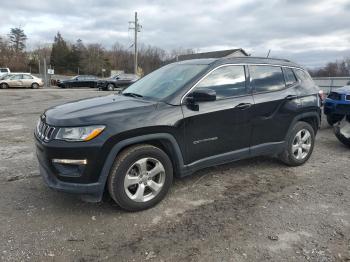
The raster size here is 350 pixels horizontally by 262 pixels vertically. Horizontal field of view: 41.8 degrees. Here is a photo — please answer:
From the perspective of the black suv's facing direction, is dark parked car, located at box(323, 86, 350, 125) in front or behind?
behind

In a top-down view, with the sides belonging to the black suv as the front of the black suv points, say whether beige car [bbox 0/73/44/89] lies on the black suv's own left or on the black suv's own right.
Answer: on the black suv's own right

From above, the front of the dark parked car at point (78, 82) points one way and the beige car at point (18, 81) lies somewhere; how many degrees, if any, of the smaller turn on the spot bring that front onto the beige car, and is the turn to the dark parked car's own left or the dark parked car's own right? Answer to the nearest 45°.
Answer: approximately 45° to the dark parked car's own left

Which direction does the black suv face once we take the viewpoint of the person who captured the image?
facing the viewer and to the left of the viewer

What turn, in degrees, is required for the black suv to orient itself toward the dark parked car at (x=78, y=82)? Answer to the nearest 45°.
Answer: approximately 135° to its right

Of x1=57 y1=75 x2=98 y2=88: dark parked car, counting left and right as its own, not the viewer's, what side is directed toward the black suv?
left

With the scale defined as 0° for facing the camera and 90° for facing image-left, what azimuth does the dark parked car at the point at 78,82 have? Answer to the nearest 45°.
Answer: approximately 90°

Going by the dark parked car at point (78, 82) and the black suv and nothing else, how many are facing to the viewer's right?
0

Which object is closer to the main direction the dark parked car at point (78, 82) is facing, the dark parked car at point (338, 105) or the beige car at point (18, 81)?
the beige car
